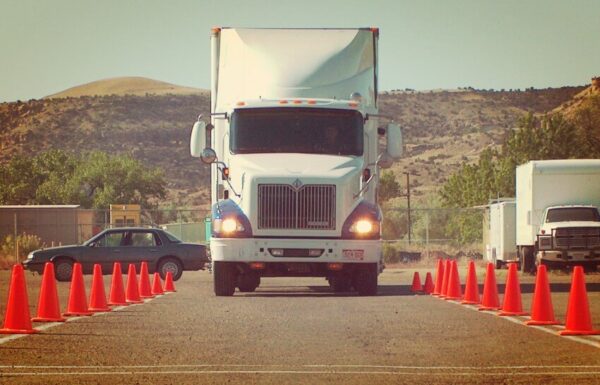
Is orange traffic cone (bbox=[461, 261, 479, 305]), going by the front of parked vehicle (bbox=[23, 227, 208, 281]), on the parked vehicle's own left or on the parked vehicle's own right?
on the parked vehicle's own left

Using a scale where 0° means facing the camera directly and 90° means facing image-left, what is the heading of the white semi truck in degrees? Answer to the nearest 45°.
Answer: approximately 0°

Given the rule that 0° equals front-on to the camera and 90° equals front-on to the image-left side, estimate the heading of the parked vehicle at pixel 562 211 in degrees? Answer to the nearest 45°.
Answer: approximately 0°

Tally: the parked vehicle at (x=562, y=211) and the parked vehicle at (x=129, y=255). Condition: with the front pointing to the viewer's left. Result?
1

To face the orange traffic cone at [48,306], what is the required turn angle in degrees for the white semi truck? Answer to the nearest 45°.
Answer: approximately 45° to its right

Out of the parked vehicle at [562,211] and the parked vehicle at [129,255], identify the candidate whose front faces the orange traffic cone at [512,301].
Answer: the parked vehicle at [562,211]

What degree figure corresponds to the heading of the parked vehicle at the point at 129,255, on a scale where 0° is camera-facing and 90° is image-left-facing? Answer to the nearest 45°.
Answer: approximately 90°

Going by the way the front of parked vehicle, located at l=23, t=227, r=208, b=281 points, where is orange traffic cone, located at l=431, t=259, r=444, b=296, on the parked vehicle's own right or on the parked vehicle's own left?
on the parked vehicle's own left

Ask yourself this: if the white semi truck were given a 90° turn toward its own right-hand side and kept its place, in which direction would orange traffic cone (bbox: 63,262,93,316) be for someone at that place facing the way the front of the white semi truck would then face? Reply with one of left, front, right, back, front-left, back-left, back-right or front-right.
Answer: front-left

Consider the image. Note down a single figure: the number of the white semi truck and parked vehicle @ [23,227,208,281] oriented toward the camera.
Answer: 1

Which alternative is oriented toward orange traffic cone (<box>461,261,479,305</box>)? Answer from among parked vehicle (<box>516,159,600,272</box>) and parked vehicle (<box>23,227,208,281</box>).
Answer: parked vehicle (<box>516,159,600,272</box>)

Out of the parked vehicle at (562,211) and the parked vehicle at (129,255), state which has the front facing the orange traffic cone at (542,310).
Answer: the parked vehicle at (562,211)
